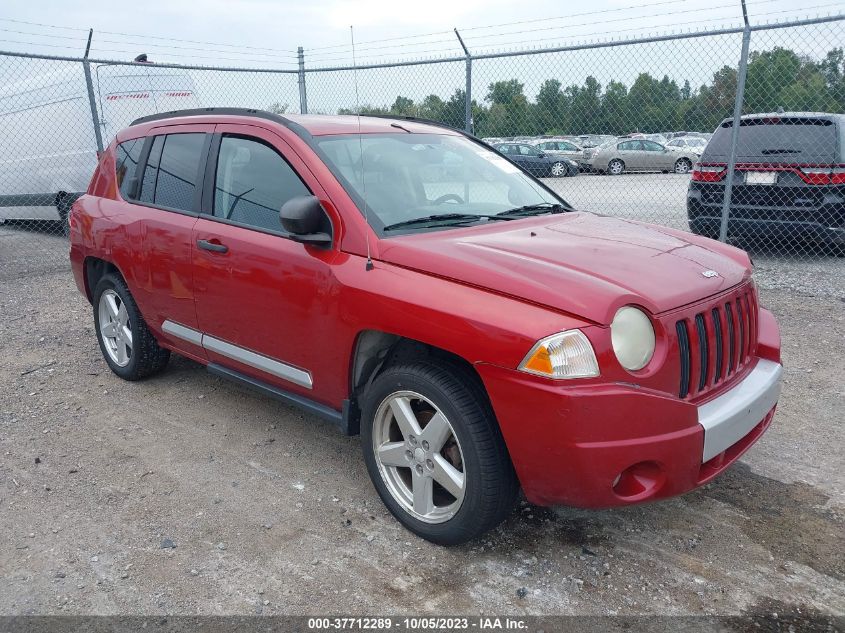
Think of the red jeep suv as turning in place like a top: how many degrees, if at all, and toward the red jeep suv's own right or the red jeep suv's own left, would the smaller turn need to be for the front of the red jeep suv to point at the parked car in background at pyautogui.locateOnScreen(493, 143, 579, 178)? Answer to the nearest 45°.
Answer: approximately 135° to the red jeep suv's own left

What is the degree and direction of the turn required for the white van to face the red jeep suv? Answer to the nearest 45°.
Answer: approximately 135° to its left

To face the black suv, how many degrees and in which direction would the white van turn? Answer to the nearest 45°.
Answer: approximately 180°

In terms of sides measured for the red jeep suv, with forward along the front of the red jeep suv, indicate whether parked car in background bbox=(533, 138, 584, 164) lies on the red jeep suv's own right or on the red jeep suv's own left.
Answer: on the red jeep suv's own left

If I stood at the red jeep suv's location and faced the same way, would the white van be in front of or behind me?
behind

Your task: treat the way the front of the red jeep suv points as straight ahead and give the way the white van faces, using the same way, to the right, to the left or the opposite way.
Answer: the opposite way

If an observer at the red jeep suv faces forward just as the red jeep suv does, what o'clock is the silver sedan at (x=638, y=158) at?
The silver sedan is roughly at 8 o'clock from the red jeep suv.
